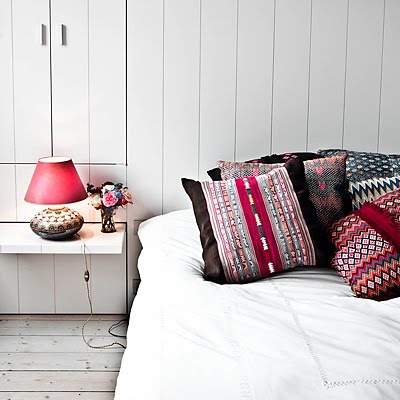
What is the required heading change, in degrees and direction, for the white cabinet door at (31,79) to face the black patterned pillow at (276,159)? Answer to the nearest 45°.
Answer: approximately 45° to its left

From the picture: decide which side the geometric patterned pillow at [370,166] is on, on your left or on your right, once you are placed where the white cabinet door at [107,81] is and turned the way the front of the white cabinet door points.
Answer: on your left

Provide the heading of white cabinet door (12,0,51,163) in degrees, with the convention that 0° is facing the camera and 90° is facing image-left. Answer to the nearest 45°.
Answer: approximately 0°

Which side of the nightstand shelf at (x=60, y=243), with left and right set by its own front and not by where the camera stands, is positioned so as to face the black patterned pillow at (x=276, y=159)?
left

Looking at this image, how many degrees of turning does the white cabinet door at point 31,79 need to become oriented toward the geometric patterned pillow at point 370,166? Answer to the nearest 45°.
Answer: approximately 45° to its left

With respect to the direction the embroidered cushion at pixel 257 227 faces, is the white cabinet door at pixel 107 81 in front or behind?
behind
